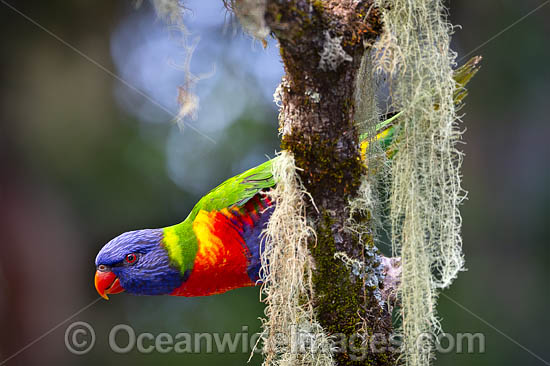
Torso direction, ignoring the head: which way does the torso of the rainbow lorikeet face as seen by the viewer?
to the viewer's left
